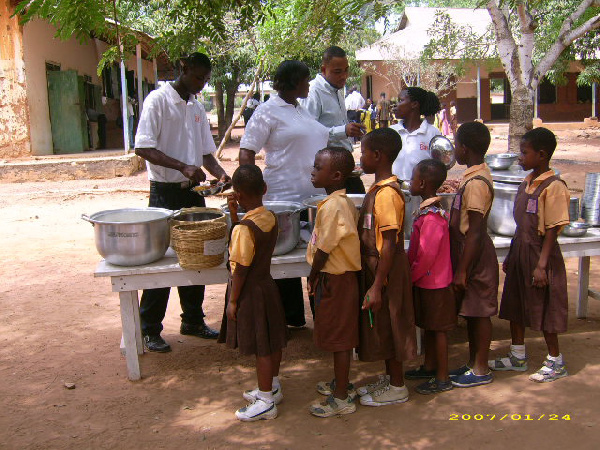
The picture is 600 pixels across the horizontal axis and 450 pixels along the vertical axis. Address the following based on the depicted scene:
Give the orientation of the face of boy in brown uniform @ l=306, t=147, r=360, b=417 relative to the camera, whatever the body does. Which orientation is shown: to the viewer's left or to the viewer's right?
to the viewer's left

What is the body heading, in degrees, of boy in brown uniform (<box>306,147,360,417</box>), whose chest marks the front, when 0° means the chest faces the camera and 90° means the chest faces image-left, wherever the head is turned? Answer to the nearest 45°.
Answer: approximately 90°

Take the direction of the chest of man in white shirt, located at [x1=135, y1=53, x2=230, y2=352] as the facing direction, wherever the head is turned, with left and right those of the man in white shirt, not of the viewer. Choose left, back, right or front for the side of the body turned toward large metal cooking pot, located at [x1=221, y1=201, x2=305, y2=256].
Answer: front

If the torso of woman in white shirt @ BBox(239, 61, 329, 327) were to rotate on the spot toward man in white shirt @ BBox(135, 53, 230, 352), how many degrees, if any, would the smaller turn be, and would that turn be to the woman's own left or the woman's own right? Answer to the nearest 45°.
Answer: approximately 135° to the woman's own right

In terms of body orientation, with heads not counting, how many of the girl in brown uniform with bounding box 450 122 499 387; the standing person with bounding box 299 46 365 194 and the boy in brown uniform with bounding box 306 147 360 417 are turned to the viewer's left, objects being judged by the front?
2

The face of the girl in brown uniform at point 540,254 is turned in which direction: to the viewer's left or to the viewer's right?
to the viewer's left

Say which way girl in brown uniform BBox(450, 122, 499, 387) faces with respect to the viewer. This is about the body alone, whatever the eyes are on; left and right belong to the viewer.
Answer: facing to the left of the viewer
